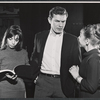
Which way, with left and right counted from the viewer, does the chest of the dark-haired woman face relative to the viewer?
facing the viewer
